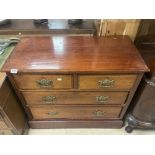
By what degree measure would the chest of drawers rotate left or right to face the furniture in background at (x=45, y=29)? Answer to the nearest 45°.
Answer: approximately 135° to its right

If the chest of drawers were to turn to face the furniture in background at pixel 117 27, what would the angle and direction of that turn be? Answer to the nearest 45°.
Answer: approximately 135° to its left

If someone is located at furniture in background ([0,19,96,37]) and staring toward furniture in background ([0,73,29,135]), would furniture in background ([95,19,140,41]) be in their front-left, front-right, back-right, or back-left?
back-left

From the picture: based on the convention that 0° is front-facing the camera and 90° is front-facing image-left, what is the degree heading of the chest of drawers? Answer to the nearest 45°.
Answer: approximately 0°

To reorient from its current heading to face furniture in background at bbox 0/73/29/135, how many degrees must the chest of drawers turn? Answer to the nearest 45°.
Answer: approximately 90° to its right
